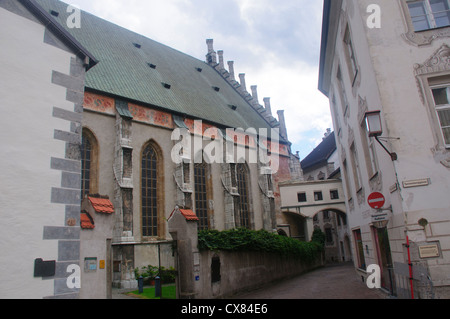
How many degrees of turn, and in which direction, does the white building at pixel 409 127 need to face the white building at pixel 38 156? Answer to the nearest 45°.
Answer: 0° — it already faces it

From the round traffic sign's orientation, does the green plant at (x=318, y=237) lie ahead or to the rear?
to the rear

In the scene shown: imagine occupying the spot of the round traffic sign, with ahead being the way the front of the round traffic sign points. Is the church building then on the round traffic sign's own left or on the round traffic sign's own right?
on the round traffic sign's own right

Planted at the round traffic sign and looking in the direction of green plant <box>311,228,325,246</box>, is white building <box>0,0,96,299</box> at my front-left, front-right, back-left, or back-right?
back-left

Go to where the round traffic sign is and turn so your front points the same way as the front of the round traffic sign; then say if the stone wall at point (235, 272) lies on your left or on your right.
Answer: on your right

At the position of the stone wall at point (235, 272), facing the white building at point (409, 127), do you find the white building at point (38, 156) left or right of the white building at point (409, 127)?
right

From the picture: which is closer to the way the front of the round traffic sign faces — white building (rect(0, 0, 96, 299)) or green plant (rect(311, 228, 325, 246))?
the white building

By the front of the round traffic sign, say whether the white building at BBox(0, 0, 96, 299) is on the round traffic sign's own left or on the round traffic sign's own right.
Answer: on the round traffic sign's own right

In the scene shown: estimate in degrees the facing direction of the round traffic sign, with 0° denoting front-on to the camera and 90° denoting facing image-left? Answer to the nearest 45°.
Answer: approximately 0°

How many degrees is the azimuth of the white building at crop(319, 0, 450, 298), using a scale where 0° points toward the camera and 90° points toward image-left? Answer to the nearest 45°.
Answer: approximately 45°

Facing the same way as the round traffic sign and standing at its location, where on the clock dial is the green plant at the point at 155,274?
The green plant is roughly at 4 o'clock from the round traffic sign.
